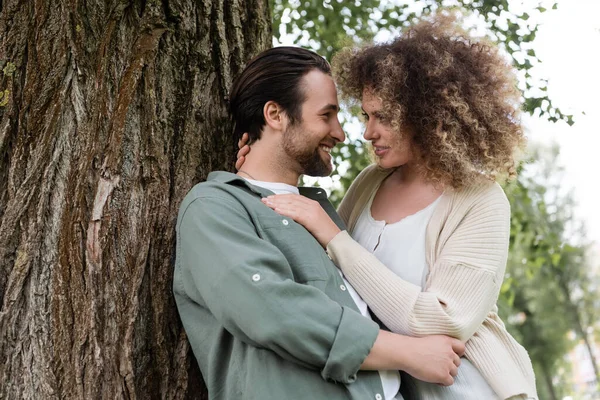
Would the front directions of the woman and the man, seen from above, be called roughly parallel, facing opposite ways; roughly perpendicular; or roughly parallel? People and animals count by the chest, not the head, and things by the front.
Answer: roughly perpendicular

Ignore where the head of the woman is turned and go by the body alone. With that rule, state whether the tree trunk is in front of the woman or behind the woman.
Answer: in front

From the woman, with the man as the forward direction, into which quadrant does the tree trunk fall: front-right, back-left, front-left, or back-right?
front-right

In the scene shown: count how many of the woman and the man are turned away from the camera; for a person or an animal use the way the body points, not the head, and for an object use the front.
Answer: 0

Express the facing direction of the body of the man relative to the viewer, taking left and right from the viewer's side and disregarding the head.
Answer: facing the viewer and to the right of the viewer

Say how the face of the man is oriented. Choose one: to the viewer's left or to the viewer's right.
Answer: to the viewer's right

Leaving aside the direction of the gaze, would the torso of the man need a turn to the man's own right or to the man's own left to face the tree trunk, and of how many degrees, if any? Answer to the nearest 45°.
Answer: approximately 180°

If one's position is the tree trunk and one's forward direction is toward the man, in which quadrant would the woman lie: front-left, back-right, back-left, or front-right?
front-left

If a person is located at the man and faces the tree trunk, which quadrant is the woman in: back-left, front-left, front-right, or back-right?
back-right

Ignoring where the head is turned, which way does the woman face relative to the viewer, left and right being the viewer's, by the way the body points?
facing the viewer and to the left of the viewer
